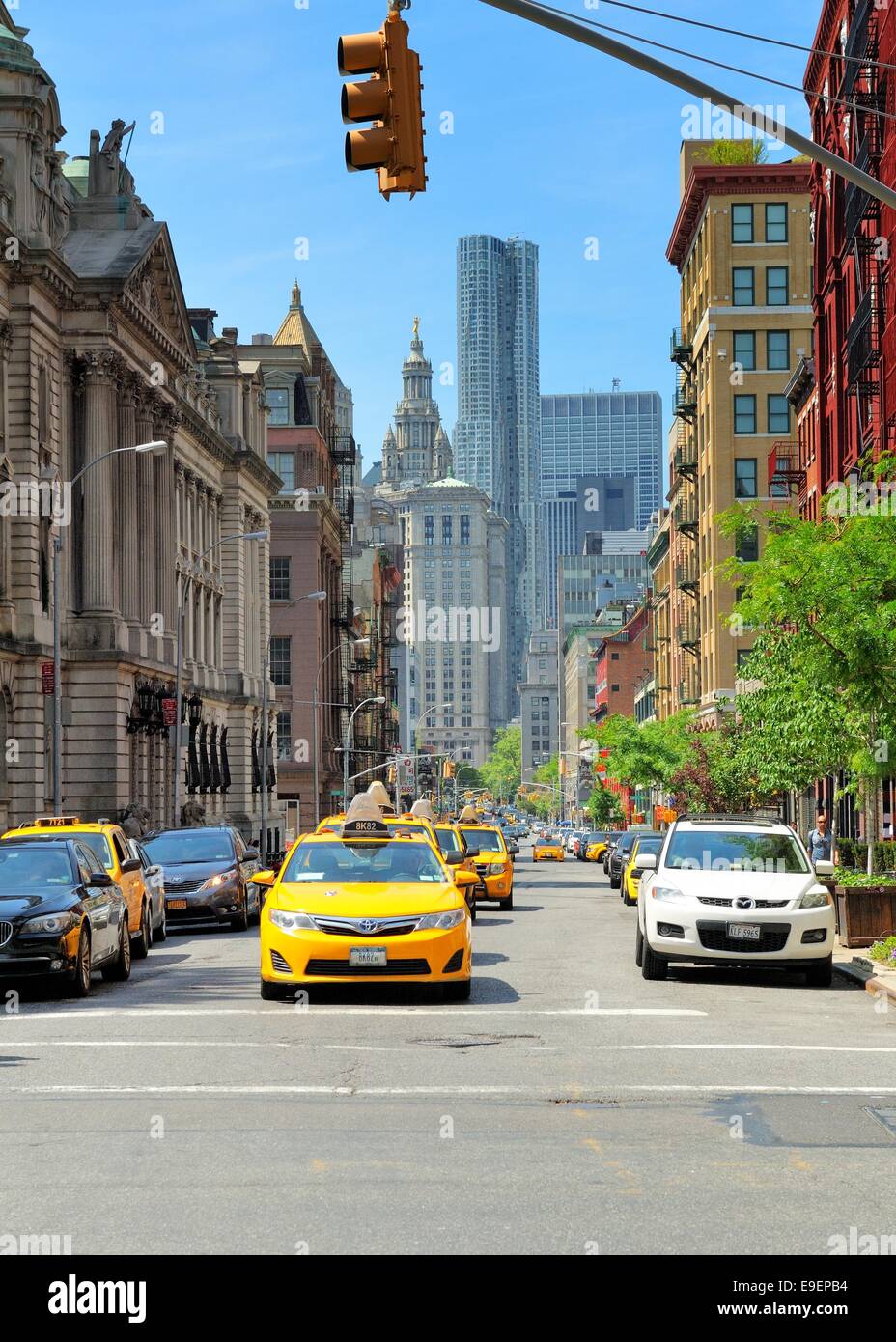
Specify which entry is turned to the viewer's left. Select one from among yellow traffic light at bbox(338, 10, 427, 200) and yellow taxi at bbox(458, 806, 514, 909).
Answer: the yellow traffic light

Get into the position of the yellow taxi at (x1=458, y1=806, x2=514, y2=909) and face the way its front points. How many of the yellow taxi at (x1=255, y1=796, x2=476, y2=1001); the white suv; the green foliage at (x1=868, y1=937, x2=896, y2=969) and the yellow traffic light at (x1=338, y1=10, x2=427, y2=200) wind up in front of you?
4

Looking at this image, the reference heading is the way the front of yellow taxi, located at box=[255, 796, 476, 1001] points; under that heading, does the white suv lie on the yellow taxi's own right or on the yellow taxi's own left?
on the yellow taxi's own left

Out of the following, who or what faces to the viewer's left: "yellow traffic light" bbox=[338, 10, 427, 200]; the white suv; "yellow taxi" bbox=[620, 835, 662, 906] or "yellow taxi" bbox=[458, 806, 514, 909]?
the yellow traffic light

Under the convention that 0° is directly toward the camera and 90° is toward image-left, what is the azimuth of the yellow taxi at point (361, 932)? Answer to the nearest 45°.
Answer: approximately 0°

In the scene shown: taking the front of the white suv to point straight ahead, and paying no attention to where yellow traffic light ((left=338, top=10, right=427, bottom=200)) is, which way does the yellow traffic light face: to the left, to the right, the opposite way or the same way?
to the right

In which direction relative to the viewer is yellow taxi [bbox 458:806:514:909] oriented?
toward the camera

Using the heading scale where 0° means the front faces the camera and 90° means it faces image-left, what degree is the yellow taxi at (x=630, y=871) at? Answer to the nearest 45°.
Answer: approximately 0°

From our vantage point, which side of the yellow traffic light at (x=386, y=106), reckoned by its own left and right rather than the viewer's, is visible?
left

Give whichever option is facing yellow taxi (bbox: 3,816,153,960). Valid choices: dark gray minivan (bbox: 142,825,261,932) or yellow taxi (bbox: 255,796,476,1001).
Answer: the dark gray minivan

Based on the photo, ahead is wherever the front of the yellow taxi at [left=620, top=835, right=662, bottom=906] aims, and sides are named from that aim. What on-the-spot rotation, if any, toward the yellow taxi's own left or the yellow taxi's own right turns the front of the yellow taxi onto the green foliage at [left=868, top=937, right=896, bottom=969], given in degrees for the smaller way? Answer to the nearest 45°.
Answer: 0° — it already faces it

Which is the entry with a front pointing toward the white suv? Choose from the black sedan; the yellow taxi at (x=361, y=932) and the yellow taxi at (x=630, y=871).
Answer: the yellow taxi at (x=630, y=871)

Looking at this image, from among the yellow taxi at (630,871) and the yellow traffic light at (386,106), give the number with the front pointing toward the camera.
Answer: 1

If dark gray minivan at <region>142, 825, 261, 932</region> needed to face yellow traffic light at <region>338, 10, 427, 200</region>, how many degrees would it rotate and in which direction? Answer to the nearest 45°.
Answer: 0° — it already faces it

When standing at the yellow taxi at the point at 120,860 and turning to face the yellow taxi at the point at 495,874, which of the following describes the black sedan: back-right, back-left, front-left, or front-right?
back-right

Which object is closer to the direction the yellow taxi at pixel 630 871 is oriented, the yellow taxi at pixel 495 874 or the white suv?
the white suv

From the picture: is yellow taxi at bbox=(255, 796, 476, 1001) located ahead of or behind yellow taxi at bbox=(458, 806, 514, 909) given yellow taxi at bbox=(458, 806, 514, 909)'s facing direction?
ahead

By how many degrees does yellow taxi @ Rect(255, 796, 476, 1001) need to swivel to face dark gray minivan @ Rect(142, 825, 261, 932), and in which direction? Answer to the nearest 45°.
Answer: approximately 180°

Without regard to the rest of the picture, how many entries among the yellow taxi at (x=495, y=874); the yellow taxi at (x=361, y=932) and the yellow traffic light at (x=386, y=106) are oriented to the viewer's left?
1
